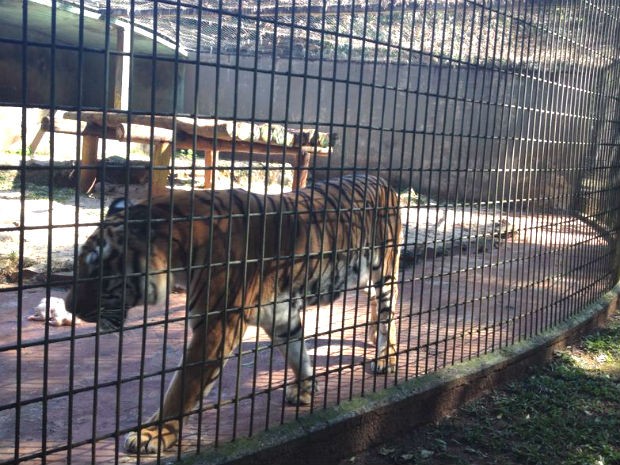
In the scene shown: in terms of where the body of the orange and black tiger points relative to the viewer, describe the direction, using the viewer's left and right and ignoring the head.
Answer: facing the viewer and to the left of the viewer
